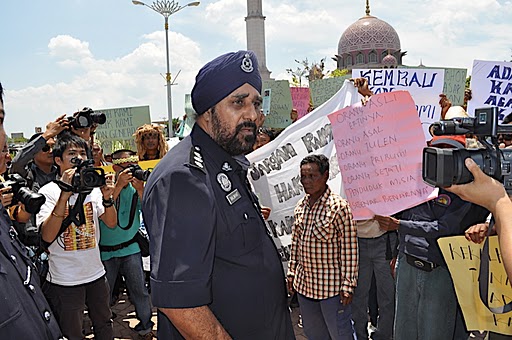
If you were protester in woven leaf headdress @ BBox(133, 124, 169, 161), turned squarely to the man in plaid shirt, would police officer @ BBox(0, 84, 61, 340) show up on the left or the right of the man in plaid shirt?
right

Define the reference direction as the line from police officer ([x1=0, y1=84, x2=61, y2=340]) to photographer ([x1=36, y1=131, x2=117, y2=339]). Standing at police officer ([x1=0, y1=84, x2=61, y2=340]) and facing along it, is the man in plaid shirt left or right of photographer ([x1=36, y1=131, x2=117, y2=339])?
right

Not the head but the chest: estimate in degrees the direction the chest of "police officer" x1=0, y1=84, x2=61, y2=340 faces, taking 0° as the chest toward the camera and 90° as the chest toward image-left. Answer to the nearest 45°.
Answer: approximately 315°

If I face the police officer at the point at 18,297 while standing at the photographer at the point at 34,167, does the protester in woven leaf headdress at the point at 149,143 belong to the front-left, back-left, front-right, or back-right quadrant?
back-left

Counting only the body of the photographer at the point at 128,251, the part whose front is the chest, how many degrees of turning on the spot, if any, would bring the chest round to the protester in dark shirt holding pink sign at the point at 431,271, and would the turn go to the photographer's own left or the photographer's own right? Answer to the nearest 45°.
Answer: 0° — they already face them

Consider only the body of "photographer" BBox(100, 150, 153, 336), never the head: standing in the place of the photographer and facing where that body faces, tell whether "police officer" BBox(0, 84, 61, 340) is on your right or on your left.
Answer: on your right

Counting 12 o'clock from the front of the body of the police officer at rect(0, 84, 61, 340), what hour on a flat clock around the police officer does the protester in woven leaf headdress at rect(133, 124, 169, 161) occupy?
The protester in woven leaf headdress is roughly at 8 o'clock from the police officer.
